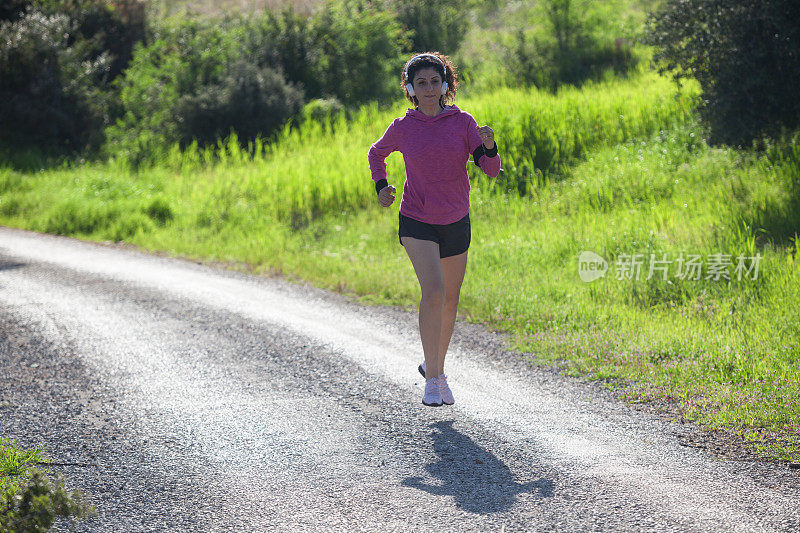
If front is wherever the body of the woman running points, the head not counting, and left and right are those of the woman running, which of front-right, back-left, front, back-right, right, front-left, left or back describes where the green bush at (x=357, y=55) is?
back

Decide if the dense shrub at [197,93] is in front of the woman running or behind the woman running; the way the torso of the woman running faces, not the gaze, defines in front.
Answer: behind

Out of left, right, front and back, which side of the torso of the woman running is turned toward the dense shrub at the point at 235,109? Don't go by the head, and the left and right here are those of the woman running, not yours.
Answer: back

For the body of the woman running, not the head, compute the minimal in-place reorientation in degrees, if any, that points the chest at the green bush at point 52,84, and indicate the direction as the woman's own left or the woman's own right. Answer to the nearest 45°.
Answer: approximately 135° to the woman's own right

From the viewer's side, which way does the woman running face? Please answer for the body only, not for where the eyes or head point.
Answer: toward the camera

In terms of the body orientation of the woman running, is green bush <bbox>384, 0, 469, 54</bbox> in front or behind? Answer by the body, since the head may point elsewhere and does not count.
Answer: behind

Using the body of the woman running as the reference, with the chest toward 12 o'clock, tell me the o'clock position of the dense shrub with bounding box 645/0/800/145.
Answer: The dense shrub is roughly at 7 o'clock from the woman running.
